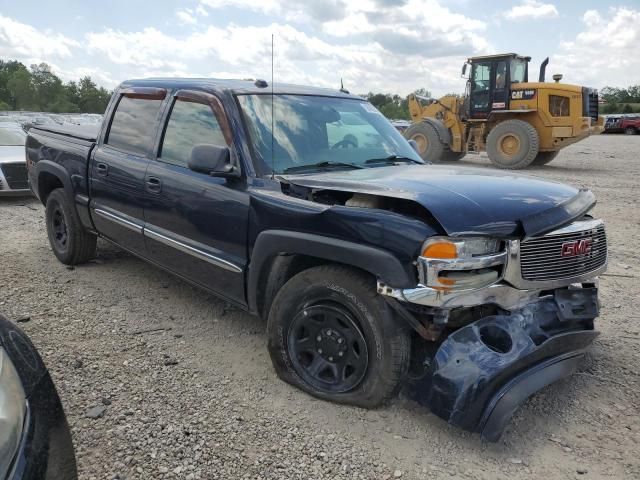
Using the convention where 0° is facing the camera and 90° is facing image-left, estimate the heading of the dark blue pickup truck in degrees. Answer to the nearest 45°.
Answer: approximately 315°

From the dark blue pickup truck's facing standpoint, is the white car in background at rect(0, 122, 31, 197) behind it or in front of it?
behind

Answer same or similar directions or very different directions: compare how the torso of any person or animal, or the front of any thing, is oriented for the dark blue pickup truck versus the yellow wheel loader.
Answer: very different directions

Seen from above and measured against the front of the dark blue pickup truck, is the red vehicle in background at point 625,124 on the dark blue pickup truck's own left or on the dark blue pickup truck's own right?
on the dark blue pickup truck's own left

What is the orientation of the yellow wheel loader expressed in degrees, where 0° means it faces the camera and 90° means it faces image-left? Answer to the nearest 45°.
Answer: approximately 135°
